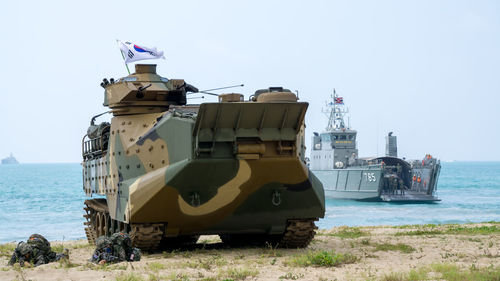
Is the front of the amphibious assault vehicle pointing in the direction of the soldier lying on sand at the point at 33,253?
no

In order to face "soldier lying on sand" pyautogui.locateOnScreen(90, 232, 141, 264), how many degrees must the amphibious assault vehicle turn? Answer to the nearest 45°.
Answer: approximately 90° to its right

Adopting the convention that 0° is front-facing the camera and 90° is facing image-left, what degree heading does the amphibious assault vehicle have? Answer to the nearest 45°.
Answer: approximately 0°
